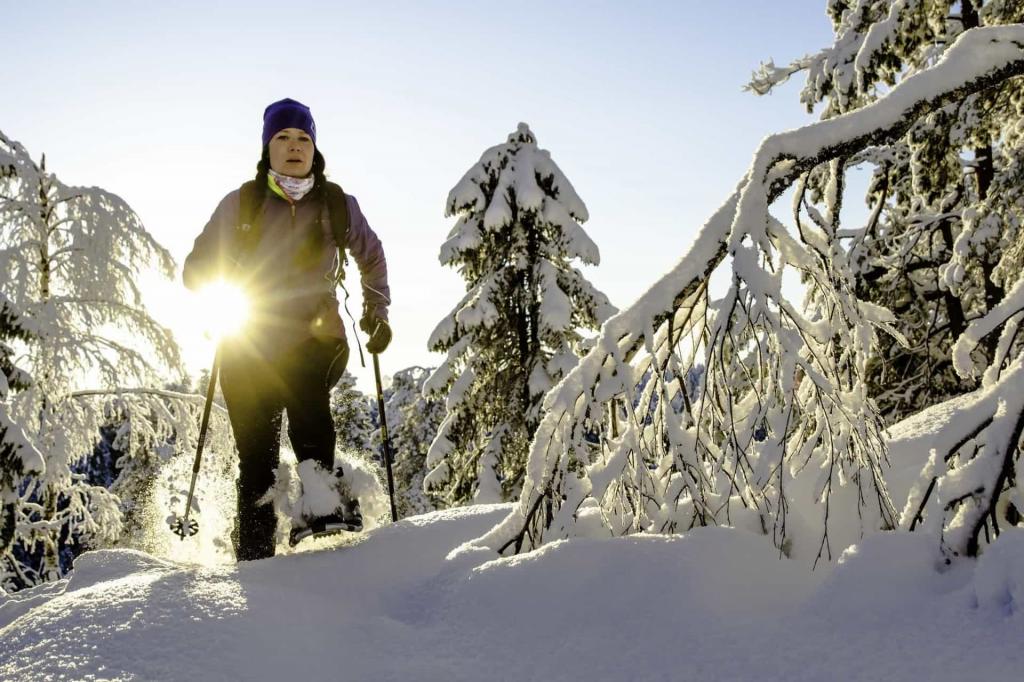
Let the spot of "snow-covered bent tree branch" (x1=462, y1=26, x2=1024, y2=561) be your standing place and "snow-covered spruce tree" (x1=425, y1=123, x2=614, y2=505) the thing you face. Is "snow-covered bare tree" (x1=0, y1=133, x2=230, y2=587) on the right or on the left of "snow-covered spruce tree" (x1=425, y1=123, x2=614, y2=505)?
left

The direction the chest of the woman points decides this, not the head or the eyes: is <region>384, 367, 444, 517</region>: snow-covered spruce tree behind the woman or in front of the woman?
behind

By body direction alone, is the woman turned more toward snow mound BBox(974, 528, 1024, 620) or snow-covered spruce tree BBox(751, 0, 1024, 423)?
the snow mound

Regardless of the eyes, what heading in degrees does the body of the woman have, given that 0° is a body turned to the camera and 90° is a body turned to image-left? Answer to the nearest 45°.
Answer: approximately 0°

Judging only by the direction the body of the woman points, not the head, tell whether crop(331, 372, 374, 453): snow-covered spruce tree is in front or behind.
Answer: behind

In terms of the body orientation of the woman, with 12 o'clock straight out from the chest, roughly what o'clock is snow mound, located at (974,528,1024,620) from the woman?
The snow mound is roughly at 11 o'clock from the woman.

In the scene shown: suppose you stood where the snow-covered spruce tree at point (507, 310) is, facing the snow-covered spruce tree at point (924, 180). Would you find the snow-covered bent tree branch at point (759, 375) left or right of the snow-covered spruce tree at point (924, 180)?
right
